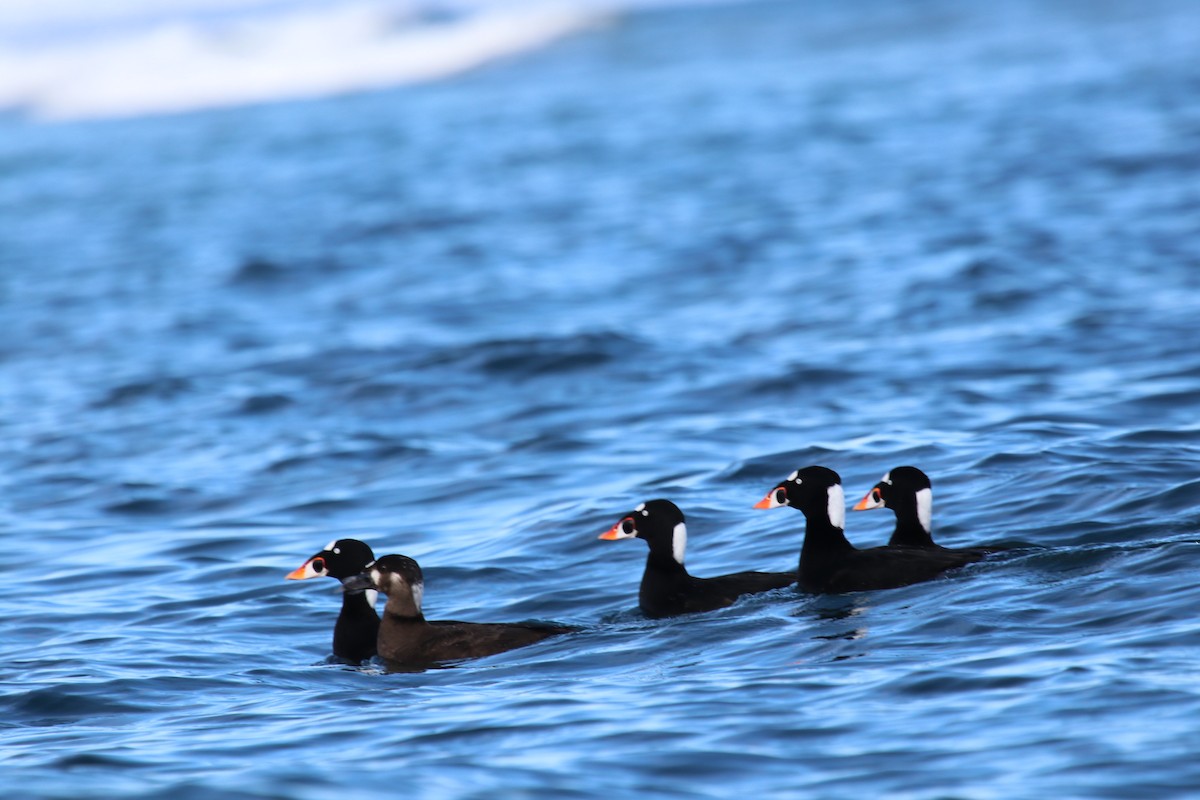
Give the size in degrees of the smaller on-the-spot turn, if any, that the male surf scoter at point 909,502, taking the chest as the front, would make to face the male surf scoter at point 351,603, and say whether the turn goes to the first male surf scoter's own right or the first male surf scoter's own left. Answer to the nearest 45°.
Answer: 0° — it already faces it

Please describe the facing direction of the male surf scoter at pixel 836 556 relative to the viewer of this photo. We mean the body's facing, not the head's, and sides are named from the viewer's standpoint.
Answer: facing to the left of the viewer

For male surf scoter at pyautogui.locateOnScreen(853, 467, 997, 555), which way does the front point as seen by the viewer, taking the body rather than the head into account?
to the viewer's left

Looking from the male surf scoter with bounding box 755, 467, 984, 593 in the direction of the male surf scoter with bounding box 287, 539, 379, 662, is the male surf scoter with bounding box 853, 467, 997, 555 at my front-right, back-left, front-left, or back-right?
back-right

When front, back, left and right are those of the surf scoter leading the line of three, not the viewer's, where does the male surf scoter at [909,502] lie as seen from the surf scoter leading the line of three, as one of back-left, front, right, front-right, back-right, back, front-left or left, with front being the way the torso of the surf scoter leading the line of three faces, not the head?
back

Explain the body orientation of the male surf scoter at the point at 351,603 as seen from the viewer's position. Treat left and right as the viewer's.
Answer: facing to the left of the viewer

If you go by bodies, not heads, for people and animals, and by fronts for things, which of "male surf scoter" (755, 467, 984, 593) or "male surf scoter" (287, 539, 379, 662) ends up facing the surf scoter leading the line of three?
"male surf scoter" (755, 467, 984, 593)

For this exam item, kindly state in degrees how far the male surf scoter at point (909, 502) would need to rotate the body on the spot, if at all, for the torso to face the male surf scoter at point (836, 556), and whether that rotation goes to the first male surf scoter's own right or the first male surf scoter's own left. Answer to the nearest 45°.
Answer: approximately 45° to the first male surf scoter's own left

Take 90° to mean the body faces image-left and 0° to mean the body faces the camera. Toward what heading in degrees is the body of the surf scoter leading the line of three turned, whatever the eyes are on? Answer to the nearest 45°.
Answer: approximately 90°

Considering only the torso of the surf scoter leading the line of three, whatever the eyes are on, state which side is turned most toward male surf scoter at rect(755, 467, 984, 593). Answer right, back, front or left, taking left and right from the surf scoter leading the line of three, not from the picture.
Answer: back
